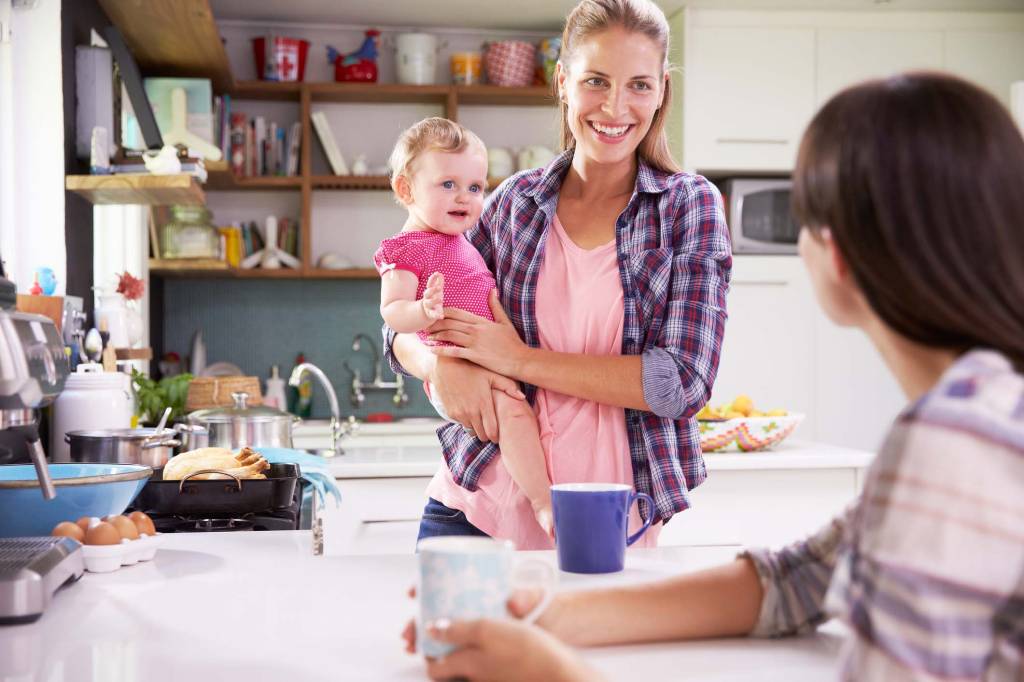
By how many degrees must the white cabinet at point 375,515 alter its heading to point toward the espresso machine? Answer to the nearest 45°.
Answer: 0° — it already faces it

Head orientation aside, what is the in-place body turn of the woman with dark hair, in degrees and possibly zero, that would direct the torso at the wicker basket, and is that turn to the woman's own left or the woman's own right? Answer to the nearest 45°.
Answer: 0° — they already face it

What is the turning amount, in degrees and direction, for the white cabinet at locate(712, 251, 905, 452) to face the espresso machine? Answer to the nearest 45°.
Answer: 0° — it already faces it

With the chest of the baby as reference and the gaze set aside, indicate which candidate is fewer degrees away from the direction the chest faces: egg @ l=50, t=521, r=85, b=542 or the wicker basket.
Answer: the egg

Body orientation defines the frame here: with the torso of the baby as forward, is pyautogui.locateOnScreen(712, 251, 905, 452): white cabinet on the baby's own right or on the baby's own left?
on the baby's own left

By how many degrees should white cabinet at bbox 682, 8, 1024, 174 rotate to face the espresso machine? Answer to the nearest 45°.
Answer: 0° — it already faces it

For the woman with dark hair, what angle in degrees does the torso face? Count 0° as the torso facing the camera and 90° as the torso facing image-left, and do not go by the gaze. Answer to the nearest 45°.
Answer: approximately 135°
